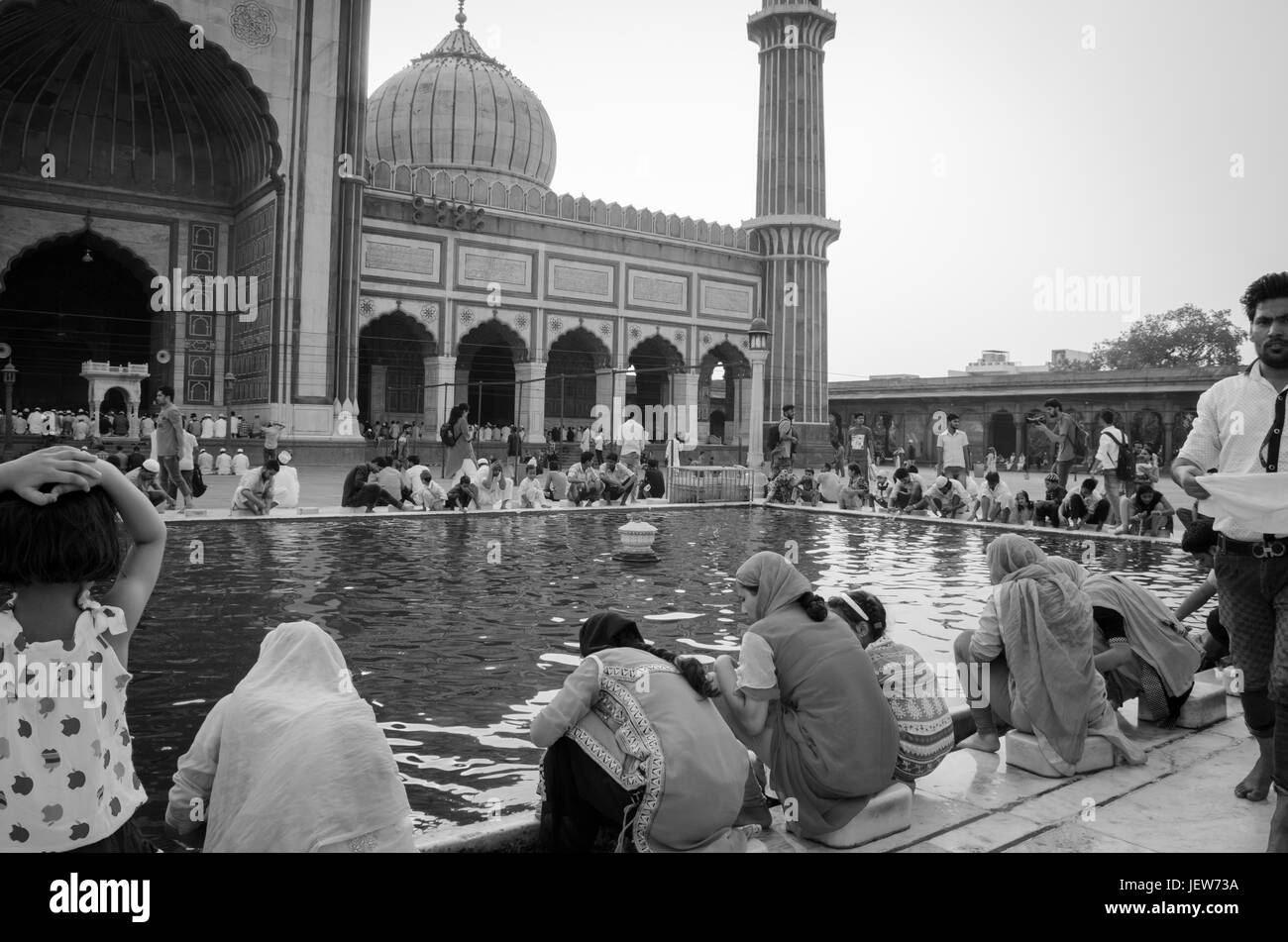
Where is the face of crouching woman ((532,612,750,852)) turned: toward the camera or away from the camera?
away from the camera

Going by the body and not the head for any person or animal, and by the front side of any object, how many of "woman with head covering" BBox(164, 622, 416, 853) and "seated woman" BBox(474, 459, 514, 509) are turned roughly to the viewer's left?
0

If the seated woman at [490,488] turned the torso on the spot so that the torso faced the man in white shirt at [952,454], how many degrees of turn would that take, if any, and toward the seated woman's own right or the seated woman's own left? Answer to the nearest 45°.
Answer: approximately 90° to the seated woman's own left

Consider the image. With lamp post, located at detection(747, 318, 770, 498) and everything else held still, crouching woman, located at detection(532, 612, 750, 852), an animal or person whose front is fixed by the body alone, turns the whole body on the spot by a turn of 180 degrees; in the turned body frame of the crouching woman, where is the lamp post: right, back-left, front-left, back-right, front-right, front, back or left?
back-left

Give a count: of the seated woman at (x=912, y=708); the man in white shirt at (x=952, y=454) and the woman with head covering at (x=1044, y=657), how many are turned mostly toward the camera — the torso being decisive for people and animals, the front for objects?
1

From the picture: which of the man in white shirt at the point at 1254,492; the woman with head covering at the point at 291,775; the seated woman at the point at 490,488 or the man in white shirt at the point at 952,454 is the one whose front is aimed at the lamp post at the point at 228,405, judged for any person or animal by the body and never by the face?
the woman with head covering

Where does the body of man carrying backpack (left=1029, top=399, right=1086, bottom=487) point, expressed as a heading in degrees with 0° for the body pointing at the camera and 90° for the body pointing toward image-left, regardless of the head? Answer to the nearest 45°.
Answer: approximately 90°

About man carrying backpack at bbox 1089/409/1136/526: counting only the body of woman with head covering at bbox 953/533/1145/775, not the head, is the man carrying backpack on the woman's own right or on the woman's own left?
on the woman's own right

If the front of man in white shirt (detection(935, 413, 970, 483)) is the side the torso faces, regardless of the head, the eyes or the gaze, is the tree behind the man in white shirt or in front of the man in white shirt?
behind

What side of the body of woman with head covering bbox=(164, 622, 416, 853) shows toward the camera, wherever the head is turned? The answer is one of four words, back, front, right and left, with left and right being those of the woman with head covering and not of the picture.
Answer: back

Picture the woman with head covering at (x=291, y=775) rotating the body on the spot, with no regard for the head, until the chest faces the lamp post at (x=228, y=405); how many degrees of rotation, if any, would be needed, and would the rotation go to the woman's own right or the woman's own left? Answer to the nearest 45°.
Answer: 0° — they already face it

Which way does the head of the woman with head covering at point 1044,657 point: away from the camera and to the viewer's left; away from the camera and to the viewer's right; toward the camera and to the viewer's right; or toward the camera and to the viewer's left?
away from the camera and to the viewer's left

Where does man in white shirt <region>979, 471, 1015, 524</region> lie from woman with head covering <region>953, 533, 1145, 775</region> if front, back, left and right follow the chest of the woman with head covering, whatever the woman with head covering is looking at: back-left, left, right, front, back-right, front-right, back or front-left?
front-right

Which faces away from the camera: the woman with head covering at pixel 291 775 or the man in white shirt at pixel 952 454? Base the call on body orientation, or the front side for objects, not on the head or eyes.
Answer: the woman with head covering
